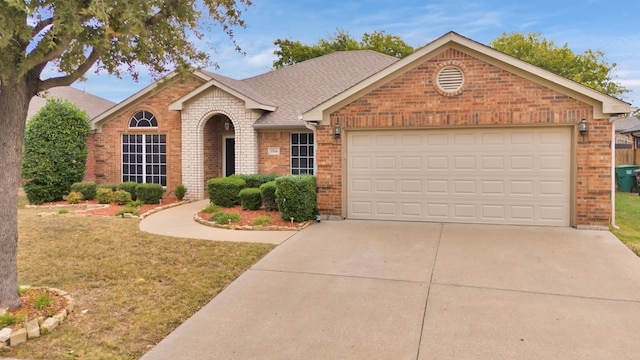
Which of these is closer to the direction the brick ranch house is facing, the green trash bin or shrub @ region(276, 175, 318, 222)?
the shrub

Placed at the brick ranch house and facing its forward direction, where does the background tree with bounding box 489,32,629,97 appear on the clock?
The background tree is roughly at 7 o'clock from the brick ranch house.

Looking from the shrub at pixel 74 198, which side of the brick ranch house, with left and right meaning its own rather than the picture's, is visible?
right

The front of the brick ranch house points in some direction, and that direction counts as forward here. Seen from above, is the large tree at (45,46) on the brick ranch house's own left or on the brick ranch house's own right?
on the brick ranch house's own right

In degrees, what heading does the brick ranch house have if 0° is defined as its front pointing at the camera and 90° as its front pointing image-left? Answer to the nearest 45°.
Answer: approximately 0°

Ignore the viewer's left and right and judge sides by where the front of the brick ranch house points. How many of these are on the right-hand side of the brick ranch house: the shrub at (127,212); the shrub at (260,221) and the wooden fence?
2

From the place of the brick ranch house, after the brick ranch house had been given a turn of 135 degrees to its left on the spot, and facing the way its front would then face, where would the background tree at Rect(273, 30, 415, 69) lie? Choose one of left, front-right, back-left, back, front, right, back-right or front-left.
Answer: front-left

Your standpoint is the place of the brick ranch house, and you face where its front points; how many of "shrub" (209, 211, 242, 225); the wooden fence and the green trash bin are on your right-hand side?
1

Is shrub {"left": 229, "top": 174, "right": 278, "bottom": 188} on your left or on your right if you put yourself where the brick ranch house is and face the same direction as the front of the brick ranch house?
on your right

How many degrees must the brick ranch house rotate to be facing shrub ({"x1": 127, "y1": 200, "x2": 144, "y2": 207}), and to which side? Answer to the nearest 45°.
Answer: approximately 90° to its right

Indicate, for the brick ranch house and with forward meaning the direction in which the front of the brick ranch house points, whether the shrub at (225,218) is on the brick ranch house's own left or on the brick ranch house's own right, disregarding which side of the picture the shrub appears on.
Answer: on the brick ranch house's own right

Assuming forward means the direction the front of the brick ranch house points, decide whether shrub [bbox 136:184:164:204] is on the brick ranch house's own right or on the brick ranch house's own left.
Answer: on the brick ranch house's own right
